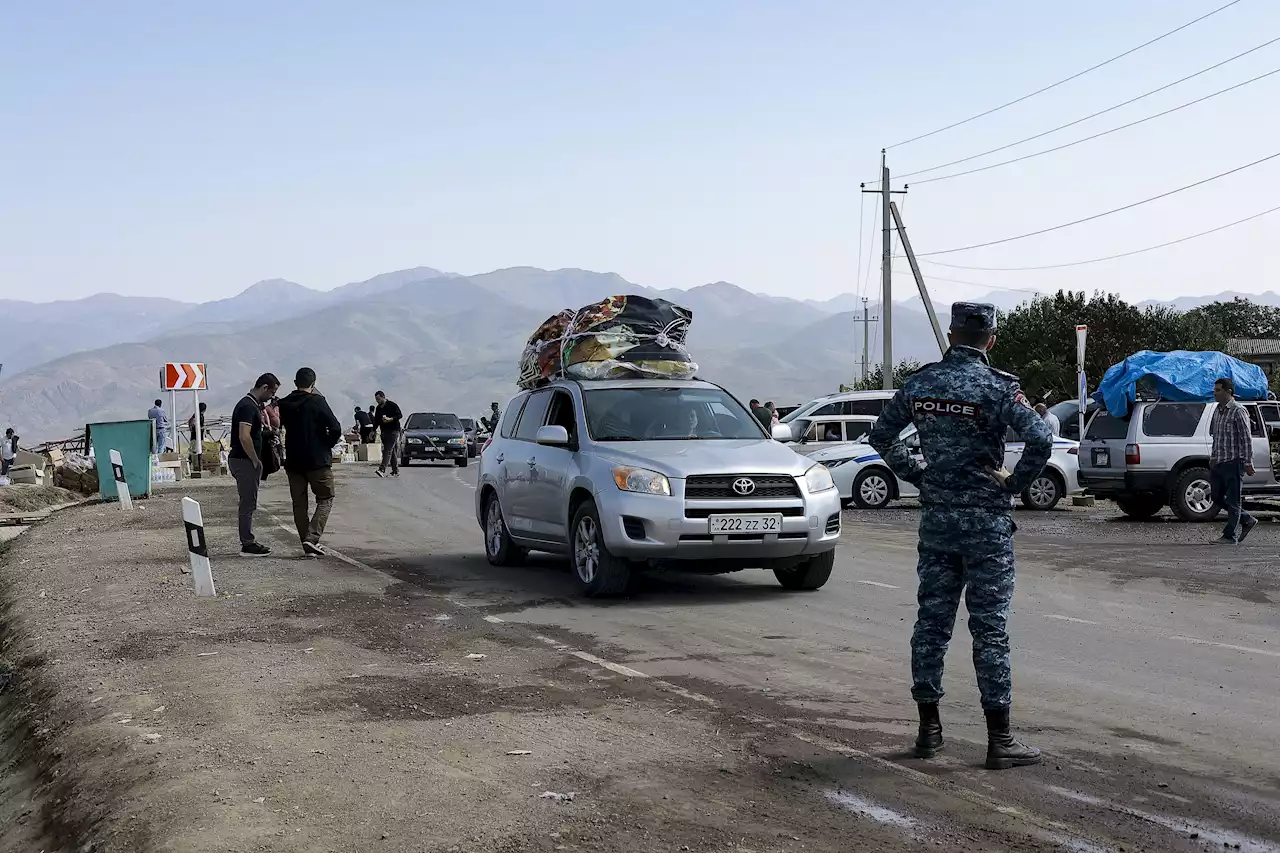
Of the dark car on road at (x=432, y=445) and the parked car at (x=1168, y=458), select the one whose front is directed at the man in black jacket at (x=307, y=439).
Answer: the dark car on road

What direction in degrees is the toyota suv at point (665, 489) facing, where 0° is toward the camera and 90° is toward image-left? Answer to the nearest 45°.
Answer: approximately 315°

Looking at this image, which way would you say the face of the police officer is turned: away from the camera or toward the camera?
away from the camera

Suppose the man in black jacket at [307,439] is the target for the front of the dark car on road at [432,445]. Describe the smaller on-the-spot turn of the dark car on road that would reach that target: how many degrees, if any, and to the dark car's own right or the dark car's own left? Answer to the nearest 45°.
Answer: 0° — it already faces them

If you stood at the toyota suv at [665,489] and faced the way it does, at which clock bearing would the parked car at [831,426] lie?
The parked car is roughly at 8 o'clock from the toyota suv.

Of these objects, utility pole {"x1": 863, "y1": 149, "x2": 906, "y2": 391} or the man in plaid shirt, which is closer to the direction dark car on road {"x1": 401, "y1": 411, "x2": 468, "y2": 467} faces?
the man in plaid shirt

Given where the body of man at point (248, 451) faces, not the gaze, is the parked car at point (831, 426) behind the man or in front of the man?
in front

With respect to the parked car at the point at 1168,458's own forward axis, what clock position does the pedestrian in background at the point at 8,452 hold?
The pedestrian in background is roughly at 8 o'clock from the parked car.

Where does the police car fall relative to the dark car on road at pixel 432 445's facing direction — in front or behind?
in front

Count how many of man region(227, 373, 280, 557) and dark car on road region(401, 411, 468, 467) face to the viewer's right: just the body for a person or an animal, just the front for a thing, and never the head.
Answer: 1

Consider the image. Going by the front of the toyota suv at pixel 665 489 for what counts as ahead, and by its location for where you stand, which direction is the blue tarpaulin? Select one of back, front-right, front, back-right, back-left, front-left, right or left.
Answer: left

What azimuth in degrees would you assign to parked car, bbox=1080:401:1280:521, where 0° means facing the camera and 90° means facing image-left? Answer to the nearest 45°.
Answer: approximately 225°

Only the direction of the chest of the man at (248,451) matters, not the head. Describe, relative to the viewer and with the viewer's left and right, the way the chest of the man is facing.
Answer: facing to the right of the viewer

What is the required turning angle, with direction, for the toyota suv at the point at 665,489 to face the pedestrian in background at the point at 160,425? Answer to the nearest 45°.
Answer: approximately 180°

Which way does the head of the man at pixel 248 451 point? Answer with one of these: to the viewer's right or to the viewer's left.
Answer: to the viewer's right
